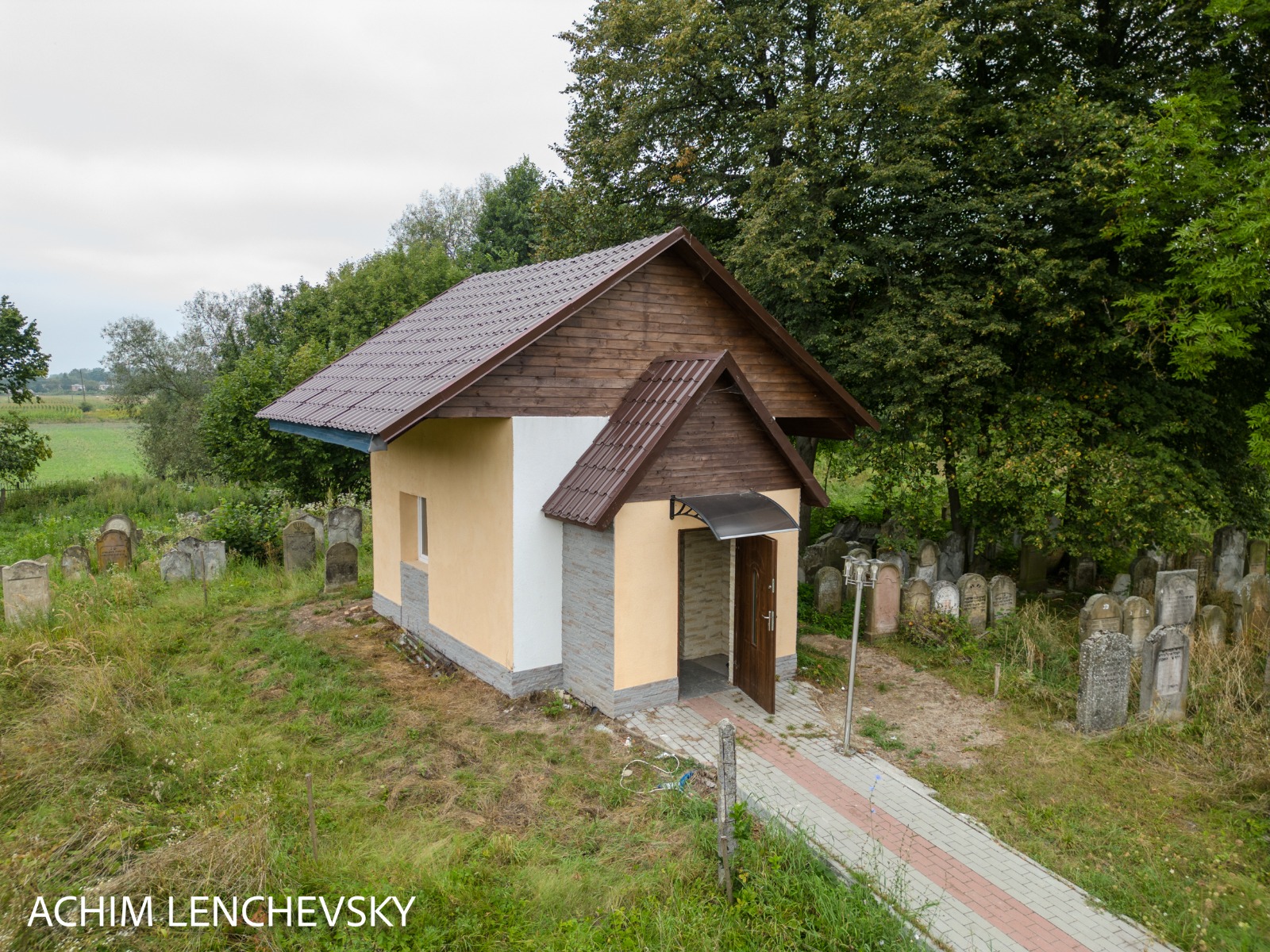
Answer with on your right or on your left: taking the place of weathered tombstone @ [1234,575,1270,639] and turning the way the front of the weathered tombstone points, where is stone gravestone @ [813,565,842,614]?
on your right

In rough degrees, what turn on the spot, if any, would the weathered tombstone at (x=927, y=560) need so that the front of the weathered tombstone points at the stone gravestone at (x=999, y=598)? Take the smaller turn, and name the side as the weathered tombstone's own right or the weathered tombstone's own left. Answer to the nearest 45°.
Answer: approximately 45° to the weathered tombstone's own left

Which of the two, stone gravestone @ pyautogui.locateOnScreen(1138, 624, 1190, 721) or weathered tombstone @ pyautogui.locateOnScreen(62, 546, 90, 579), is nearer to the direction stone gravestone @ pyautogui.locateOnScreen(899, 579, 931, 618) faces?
the stone gravestone

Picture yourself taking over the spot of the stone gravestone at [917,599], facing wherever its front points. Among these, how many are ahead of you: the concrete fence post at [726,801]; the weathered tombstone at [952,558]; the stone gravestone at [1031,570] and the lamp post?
2

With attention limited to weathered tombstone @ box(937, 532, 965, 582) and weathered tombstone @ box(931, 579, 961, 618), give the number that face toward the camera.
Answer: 2
